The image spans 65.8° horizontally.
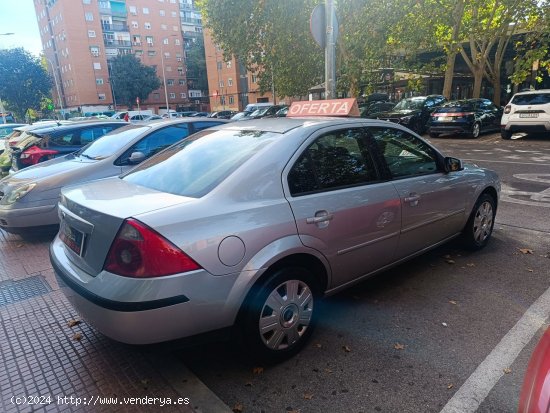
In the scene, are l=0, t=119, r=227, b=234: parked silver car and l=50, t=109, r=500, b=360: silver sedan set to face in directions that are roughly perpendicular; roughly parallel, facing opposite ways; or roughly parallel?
roughly parallel, facing opposite ways

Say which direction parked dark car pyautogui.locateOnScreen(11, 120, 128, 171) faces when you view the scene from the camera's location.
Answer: facing away from the viewer and to the right of the viewer

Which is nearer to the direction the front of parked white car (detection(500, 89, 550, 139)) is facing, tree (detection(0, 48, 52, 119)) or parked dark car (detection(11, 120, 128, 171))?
the tree

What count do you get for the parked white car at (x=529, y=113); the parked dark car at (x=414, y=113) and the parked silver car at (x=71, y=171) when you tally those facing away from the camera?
1

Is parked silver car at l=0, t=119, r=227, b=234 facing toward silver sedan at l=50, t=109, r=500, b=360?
no

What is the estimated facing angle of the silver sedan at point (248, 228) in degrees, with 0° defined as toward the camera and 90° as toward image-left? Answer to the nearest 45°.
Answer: approximately 225°

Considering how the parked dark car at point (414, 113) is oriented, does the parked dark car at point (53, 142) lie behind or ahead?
ahead

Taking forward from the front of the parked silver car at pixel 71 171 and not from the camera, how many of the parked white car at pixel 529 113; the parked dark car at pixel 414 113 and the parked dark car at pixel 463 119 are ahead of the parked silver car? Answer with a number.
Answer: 0

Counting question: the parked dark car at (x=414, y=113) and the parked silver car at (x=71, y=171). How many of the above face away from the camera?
0

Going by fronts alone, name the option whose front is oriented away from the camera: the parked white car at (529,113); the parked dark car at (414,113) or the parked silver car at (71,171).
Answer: the parked white car

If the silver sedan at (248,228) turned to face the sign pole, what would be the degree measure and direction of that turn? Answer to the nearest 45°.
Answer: approximately 45° to its left

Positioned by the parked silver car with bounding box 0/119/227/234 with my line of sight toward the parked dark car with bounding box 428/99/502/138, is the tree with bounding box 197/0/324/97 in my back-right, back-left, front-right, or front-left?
front-left

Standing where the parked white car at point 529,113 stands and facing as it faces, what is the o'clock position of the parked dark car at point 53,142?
The parked dark car is roughly at 7 o'clock from the parked white car.

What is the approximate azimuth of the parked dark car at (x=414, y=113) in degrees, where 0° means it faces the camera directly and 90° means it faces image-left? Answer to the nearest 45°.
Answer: approximately 45°

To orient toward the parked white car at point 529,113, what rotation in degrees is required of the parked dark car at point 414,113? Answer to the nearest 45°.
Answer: approximately 90° to its left

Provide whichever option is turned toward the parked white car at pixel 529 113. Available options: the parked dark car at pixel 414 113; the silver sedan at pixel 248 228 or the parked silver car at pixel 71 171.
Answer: the silver sedan

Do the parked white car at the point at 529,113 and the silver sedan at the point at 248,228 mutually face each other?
no

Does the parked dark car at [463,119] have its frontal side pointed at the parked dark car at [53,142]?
no

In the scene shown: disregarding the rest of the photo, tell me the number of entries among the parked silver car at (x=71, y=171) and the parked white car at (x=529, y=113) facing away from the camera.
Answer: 1
